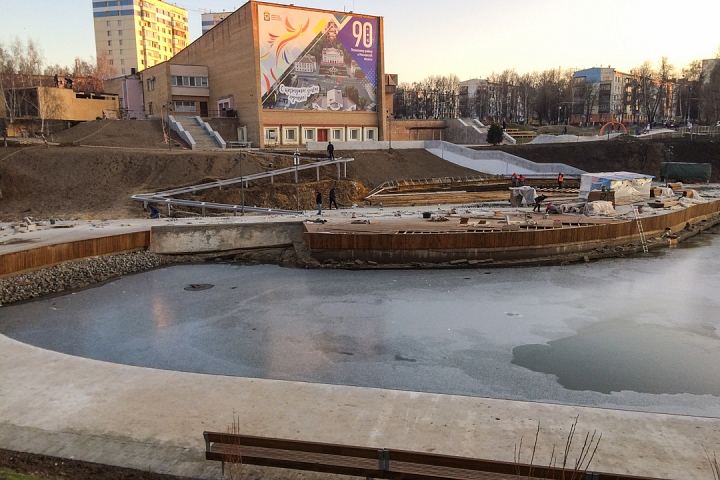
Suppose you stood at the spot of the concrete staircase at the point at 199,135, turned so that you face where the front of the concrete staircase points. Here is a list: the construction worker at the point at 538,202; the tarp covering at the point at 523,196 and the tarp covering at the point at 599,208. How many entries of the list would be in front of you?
3

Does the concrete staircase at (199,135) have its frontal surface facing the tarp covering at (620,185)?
yes

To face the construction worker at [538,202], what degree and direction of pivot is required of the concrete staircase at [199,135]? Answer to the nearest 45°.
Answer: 0° — it already faces them

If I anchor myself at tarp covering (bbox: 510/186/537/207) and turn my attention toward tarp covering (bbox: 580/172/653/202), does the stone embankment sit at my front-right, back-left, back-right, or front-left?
back-right

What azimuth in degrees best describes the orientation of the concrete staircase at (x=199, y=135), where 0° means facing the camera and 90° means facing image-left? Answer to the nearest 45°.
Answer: approximately 315°

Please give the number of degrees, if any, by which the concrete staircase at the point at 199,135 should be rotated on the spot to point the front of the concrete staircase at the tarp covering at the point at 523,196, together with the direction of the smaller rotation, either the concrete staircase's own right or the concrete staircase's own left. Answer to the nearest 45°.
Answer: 0° — it already faces it
